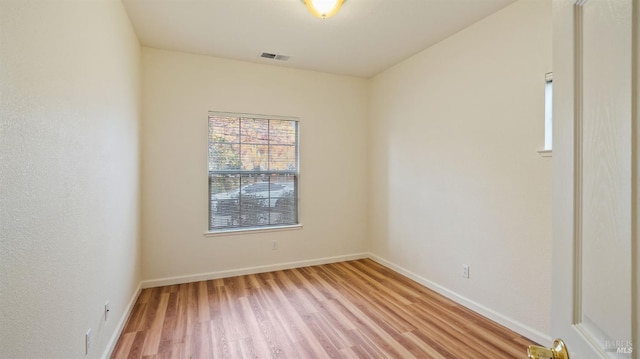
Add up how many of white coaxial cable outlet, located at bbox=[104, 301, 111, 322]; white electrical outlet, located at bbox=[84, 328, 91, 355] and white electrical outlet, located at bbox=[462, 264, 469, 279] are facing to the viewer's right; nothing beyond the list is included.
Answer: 2

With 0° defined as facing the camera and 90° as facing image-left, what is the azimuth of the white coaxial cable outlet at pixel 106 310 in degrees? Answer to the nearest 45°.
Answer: approximately 270°

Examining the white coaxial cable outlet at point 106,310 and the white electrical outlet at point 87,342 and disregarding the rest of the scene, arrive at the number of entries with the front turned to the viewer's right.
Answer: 2

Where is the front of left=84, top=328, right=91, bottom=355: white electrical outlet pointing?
to the viewer's right

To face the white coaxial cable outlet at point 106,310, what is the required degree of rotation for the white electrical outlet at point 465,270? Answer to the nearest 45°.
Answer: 0° — it already faces it
